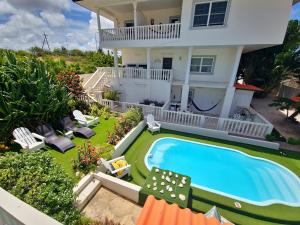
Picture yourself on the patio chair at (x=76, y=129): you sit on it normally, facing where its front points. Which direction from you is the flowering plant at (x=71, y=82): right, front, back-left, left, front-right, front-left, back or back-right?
back-left

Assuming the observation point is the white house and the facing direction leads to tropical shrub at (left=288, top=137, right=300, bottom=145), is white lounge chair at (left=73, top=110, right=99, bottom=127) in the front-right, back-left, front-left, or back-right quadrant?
back-right

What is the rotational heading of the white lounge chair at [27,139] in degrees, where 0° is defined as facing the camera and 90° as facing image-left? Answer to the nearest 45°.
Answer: approximately 315°

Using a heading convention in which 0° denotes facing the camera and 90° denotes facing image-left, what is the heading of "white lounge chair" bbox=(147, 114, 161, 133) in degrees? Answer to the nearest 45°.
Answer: approximately 315°

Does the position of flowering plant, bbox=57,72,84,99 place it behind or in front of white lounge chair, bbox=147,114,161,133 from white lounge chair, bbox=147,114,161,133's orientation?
behind

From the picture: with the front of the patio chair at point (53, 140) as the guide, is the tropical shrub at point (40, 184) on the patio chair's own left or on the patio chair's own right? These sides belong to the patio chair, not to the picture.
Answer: on the patio chair's own right

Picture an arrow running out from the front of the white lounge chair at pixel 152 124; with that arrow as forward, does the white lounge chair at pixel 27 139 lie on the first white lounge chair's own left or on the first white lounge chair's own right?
on the first white lounge chair's own right

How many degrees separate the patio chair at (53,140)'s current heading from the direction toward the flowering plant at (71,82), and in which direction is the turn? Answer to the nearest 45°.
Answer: approximately 90° to its left

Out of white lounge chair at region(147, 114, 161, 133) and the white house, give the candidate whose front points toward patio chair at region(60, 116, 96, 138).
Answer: the white house

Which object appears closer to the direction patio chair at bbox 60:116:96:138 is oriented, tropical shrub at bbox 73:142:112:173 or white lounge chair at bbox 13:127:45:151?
the tropical shrub
